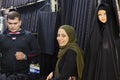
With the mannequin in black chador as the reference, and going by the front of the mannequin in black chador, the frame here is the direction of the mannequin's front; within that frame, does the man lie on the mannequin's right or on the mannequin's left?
on the mannequin's right

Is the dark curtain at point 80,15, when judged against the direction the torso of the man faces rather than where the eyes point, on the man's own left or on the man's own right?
on the man's own left

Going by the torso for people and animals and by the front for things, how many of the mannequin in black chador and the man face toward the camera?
2

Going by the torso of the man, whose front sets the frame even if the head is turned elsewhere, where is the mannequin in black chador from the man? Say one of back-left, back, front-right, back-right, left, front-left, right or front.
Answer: front-left

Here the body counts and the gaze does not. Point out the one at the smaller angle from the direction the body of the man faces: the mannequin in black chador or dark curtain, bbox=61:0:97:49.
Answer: the mannequin in black chador

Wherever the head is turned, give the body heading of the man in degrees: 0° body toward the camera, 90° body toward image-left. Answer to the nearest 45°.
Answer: approximately 0°

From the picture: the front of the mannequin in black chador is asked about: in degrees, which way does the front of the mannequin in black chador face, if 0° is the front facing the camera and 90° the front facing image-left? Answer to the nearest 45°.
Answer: approximately 0°

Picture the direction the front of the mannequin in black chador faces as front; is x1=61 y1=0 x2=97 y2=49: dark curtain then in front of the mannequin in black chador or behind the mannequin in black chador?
behind
